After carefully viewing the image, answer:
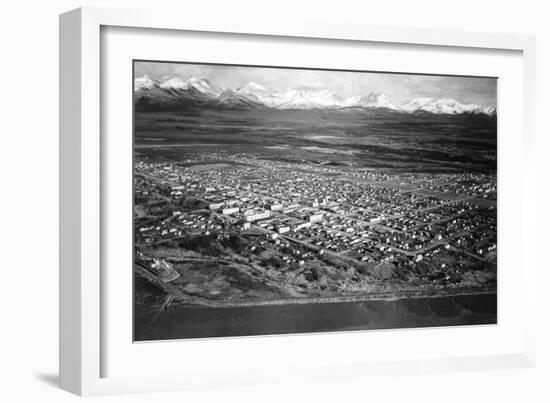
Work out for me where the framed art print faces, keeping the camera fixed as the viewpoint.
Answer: facing the viewer and to the right of the viewer
